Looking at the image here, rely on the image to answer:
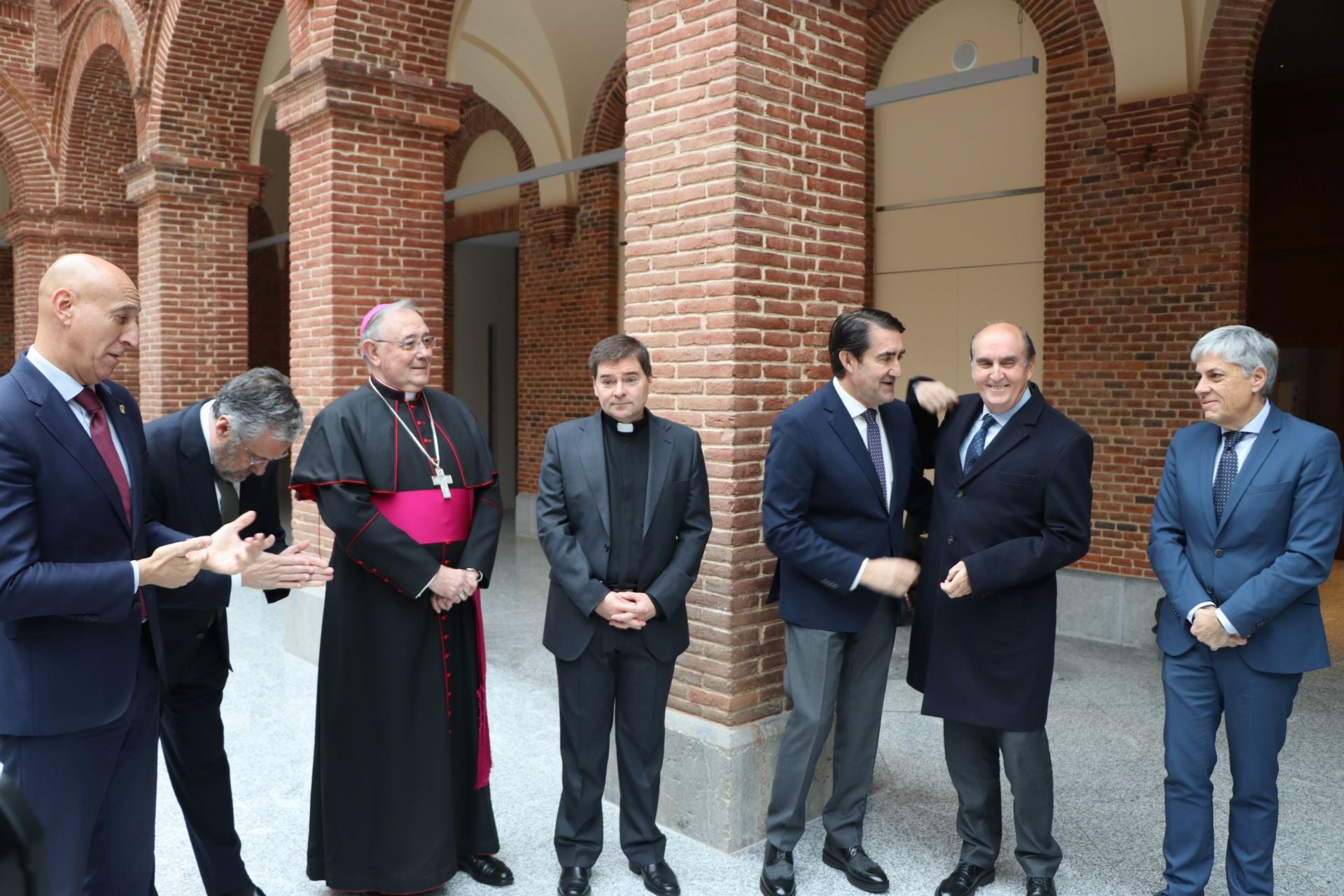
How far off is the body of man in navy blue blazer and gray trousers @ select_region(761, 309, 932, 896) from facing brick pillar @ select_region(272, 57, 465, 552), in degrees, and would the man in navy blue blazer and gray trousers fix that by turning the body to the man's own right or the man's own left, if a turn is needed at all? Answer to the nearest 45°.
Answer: approximately 180°

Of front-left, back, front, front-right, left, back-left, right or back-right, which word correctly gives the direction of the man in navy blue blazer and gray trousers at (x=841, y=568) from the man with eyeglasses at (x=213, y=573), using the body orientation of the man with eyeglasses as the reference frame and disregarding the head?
front-left

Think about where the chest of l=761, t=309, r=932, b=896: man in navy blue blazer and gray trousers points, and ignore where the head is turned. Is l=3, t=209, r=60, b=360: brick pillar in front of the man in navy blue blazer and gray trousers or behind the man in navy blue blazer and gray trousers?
behind

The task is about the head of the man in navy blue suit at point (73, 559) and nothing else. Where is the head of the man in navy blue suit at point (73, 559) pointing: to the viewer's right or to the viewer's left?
to the viewer's right

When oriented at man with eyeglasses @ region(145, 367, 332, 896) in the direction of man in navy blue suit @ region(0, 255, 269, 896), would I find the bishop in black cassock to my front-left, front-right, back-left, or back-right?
back-left

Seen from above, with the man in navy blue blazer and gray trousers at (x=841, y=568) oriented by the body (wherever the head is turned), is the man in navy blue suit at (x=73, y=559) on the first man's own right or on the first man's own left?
on the first man's own right

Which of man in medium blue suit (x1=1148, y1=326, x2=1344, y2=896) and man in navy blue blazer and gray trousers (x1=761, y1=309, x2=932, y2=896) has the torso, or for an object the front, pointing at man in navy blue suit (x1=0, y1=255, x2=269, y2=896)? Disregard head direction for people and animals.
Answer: man in medium blue suit (x1=1148, y1=326, x2=1344, y2=896)

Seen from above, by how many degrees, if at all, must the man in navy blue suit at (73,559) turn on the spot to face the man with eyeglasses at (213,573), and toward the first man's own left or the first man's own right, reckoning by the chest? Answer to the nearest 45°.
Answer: approximately 90° to the first man's own left

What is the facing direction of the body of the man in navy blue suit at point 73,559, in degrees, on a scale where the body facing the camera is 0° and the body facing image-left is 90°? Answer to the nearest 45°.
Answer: approximately 315°

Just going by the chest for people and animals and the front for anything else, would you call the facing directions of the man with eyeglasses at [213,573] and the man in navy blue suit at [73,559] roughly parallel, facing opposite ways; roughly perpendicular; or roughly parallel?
roughly parallel

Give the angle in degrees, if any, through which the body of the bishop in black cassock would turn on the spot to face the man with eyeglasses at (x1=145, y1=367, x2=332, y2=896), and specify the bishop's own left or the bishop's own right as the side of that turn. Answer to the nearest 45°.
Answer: approximately 90° to the bishop's own right

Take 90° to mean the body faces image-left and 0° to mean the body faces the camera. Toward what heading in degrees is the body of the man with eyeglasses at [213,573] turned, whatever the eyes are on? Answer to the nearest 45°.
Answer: approximately 315°
